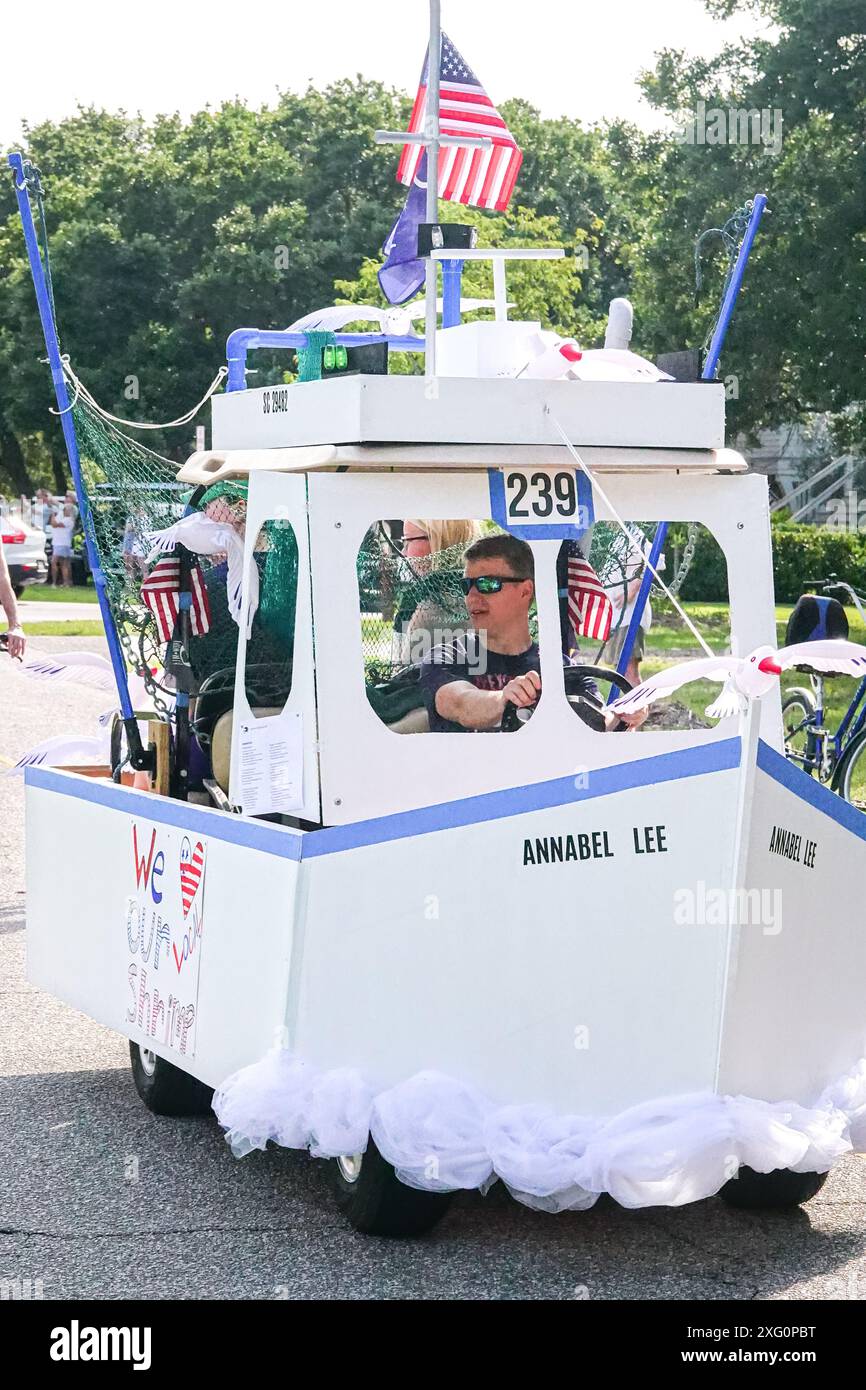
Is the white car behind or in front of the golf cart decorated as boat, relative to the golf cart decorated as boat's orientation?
behind

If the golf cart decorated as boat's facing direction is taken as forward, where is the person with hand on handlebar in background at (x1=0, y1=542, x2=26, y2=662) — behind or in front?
behind

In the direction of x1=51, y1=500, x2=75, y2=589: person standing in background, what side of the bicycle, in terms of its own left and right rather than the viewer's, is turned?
back
